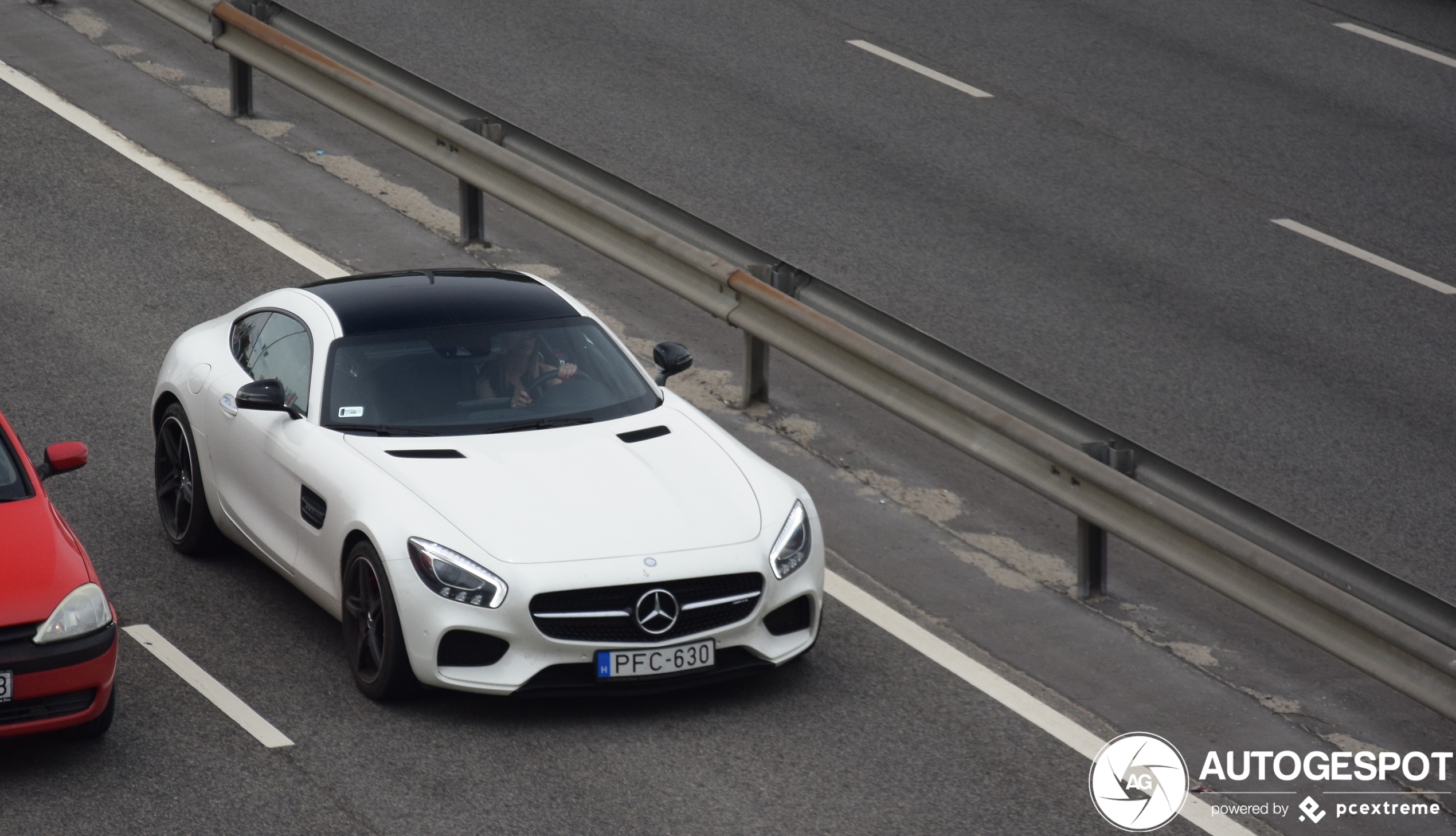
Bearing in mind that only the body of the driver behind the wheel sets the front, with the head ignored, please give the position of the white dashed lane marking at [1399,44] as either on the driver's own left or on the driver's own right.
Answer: on the driver's own left

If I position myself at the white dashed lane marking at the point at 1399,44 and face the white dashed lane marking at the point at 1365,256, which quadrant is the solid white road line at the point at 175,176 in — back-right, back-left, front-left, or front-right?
front-right

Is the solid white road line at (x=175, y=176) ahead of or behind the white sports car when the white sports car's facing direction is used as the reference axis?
behind

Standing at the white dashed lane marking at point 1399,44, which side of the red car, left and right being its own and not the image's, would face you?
left

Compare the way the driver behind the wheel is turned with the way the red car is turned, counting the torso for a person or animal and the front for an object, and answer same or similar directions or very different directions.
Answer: same or similar directions

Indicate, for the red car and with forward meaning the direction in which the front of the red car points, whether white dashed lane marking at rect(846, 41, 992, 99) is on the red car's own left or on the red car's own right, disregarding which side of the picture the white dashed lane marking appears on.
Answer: on the red car's own left

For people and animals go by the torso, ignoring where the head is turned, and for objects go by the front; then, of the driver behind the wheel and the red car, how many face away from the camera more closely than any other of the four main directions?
0

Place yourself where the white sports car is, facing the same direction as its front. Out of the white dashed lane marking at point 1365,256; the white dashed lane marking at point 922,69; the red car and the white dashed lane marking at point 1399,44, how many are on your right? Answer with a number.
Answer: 1

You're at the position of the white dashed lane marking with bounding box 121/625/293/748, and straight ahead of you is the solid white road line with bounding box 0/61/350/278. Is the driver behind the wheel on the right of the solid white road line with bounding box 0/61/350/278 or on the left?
right

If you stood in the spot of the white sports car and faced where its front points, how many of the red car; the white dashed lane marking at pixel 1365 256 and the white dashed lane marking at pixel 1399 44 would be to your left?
2

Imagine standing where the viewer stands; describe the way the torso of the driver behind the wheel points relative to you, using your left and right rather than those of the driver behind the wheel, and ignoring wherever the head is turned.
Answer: facing the viewer and to the right of the viewer

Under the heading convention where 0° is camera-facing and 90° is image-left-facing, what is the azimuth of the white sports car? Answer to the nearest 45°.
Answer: approximately 315°

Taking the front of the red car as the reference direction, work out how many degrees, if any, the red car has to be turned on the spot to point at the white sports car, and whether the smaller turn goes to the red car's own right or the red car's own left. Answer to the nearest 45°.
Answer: approximately 90° to the red car's own left

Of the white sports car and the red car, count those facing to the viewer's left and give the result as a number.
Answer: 0

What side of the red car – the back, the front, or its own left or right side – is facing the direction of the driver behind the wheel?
left
